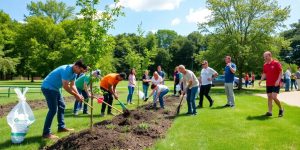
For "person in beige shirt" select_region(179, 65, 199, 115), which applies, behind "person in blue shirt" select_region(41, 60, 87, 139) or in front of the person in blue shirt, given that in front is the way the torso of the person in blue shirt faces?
in front

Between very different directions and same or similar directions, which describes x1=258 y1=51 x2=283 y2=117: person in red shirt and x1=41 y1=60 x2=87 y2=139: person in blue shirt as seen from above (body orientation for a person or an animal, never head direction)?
very different directions

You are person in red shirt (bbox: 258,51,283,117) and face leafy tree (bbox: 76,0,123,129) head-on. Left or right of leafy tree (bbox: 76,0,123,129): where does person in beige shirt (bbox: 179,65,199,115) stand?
right

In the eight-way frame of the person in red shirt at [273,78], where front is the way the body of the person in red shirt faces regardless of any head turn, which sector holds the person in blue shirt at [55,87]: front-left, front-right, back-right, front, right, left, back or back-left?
front

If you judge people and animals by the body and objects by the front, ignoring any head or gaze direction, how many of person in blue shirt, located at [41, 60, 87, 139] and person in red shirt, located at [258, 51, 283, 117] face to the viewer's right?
1

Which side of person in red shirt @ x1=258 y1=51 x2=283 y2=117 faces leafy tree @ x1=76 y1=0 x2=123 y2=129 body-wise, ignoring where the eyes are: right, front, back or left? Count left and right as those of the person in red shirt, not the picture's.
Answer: front

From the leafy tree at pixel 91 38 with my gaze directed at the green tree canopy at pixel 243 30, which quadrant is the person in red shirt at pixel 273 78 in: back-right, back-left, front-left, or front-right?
front-right

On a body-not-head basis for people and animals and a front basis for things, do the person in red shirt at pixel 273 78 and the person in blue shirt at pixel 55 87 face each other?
yes

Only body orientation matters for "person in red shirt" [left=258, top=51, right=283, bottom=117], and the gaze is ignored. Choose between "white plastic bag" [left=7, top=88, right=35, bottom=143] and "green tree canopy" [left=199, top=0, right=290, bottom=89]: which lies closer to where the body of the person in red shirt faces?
the white plastic bag

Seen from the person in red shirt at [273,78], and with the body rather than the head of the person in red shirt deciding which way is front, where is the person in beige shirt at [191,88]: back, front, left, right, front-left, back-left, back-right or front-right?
front-right

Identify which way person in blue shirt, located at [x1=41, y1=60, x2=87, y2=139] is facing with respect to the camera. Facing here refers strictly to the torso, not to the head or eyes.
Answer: to the viewer's right

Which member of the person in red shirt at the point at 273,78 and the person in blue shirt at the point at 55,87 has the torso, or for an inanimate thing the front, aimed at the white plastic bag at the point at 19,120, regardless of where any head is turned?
the person in red shirt

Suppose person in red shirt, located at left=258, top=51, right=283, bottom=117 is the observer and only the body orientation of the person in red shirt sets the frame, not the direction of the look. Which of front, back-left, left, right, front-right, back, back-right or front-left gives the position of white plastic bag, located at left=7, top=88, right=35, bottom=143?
front

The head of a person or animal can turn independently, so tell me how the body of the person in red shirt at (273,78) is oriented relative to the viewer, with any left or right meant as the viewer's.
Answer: facing the viewer and to the left of the viewer
